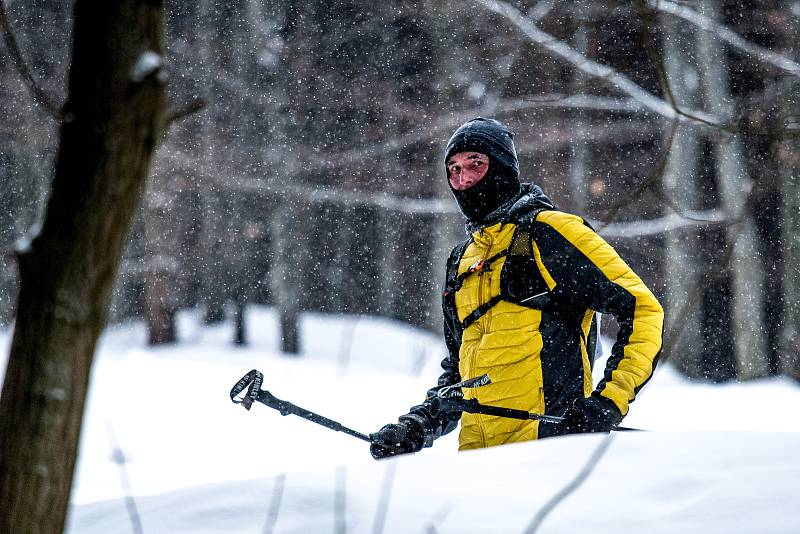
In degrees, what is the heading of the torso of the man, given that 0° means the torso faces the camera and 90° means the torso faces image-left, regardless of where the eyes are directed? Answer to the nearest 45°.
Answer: approximately 45°

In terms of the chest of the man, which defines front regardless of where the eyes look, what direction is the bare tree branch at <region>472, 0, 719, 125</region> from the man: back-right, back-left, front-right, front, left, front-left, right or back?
back-right

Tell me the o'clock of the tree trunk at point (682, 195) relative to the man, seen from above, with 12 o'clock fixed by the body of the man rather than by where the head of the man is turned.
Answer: The tree trunk is roughly at 5 o'clock from the man.

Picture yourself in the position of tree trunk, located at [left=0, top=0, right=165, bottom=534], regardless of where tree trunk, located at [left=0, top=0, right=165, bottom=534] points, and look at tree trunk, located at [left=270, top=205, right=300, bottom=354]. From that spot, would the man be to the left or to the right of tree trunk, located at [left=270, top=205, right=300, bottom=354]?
right

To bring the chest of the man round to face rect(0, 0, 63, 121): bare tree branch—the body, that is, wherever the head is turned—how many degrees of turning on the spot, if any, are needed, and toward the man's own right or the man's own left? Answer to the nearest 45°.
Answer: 0° — they already face it

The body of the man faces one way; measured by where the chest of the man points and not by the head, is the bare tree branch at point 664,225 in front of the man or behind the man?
behind

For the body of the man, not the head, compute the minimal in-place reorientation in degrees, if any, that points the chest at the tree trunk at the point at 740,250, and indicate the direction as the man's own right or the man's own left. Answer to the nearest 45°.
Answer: approximately 135° to the man's own right
